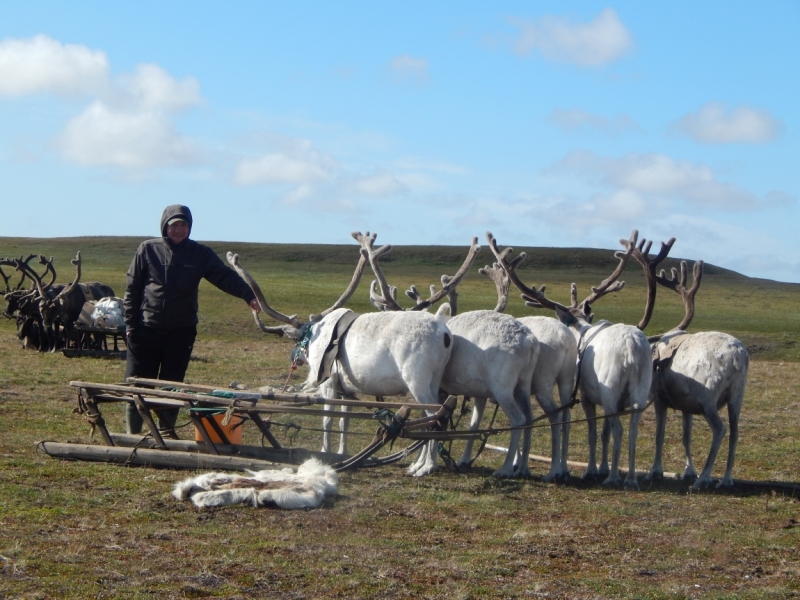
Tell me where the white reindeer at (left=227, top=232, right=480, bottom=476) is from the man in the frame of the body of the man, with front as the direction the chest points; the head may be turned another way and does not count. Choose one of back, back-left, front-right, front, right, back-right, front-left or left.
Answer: left

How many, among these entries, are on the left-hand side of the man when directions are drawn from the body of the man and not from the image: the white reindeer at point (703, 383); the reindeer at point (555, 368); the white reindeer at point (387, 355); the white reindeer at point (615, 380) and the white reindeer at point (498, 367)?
5

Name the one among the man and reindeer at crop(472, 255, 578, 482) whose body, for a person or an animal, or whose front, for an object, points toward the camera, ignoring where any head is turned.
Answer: the man

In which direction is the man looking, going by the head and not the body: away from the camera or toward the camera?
toward the camera

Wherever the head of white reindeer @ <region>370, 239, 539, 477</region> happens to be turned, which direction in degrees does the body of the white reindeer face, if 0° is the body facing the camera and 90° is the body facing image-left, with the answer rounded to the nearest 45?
approximately 135°

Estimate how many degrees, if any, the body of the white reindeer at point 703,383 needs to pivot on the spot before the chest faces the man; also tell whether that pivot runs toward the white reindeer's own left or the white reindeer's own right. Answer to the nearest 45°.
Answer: approximately 45° to the white reindeer's own left

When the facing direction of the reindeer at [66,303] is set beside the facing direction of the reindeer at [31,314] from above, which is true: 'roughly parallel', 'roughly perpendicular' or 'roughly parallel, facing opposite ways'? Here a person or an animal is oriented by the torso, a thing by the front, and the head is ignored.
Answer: roughly parallel

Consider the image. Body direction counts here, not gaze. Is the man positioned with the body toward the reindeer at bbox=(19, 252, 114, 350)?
no

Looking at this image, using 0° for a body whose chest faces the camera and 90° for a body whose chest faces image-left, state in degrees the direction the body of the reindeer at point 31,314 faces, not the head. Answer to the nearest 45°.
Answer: approximately 45°

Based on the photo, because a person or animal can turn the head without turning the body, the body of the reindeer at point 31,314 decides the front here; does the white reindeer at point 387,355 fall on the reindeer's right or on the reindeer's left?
on the reindeer's left

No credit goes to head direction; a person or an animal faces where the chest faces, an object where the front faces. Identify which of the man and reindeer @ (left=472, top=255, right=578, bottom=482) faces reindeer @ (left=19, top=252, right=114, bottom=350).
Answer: reindeer @ (left=472, top=255, right=578, bottom=482)

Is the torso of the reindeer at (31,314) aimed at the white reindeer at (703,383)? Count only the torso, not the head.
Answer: no

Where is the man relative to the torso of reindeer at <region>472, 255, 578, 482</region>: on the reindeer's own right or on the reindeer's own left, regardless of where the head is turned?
on the reindeer's own left

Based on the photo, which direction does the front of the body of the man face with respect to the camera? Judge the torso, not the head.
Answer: toward the camera

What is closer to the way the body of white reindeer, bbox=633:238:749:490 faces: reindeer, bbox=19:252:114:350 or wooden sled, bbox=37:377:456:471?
the reindeer
